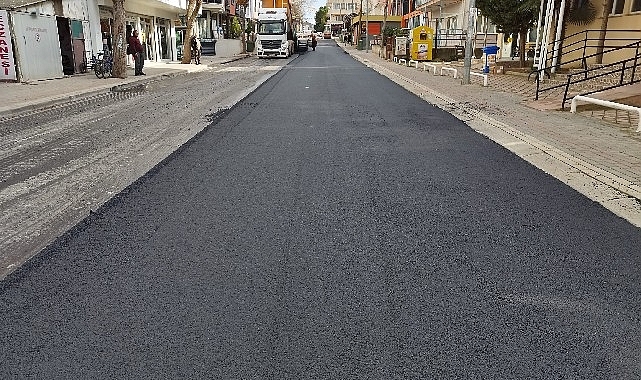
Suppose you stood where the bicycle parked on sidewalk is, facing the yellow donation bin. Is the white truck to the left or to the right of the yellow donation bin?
left

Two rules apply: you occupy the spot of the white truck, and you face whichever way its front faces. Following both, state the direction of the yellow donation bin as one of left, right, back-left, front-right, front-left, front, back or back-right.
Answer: front-left

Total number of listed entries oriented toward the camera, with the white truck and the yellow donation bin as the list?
2

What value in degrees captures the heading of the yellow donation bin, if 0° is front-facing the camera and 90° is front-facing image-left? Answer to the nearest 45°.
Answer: approximately 0°

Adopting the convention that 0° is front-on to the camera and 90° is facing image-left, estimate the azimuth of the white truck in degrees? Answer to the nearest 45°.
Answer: approximately 0°

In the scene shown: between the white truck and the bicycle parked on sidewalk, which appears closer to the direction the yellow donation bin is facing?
the bicycle parked on sidewalk

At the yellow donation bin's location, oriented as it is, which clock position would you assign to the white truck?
The white truck is roughly at 4 o'clock from the yellow donation bin.
